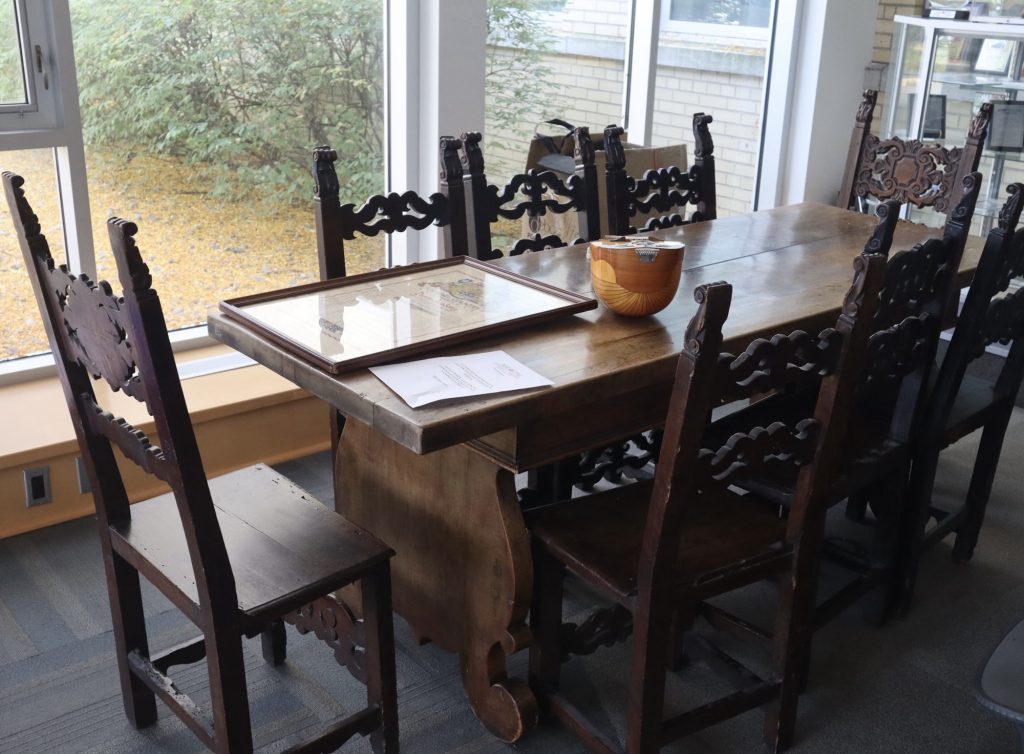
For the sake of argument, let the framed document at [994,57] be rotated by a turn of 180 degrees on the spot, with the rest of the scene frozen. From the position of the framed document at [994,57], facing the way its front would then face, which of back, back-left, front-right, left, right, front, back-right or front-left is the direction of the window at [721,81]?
left

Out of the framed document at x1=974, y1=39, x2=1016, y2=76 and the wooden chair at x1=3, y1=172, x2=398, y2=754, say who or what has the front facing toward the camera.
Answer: the framed document

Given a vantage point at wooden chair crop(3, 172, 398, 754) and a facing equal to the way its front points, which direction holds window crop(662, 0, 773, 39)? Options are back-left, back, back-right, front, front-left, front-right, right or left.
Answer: front

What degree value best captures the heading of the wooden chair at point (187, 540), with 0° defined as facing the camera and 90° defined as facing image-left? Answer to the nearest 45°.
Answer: approximately 225°

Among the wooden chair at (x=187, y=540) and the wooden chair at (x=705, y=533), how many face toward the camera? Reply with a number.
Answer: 0

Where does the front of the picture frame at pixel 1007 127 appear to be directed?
toward the camera

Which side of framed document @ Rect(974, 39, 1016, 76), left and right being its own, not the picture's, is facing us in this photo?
front

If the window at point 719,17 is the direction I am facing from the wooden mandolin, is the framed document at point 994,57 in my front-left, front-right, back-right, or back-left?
front-right

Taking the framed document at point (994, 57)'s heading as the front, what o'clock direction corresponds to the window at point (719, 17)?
The window is roughly at 3 o'clock from the framed document.

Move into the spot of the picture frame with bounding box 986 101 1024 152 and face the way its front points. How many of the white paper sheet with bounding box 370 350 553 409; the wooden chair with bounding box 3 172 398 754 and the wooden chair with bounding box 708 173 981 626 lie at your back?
0

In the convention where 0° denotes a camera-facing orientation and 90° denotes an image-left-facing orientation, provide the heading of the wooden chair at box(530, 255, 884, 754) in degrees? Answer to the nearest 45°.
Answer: approximately 135°

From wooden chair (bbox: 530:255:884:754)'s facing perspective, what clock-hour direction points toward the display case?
The display case is roughly at 2 o'clock from the wooden chair.
